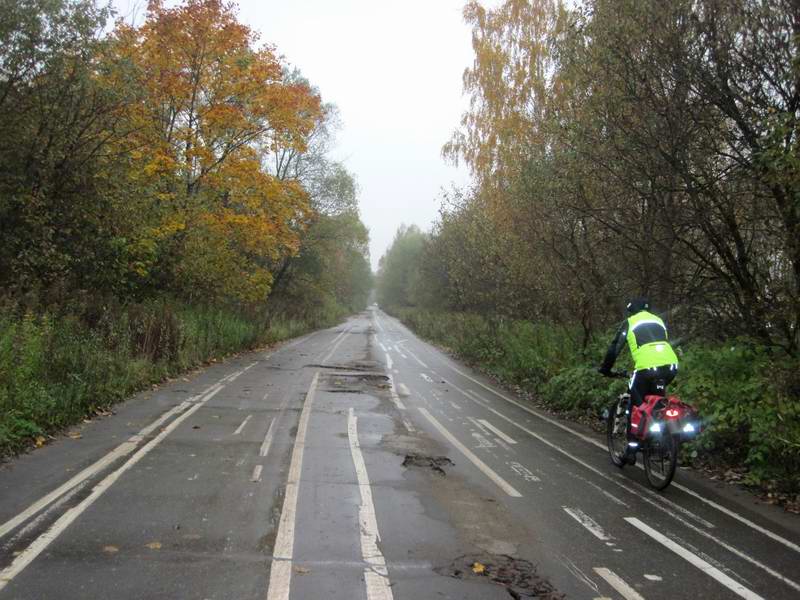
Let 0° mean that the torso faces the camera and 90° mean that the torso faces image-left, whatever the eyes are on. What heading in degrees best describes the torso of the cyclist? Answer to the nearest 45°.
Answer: approximately 135°

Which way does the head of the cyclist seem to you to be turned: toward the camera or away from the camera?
away from the camera
